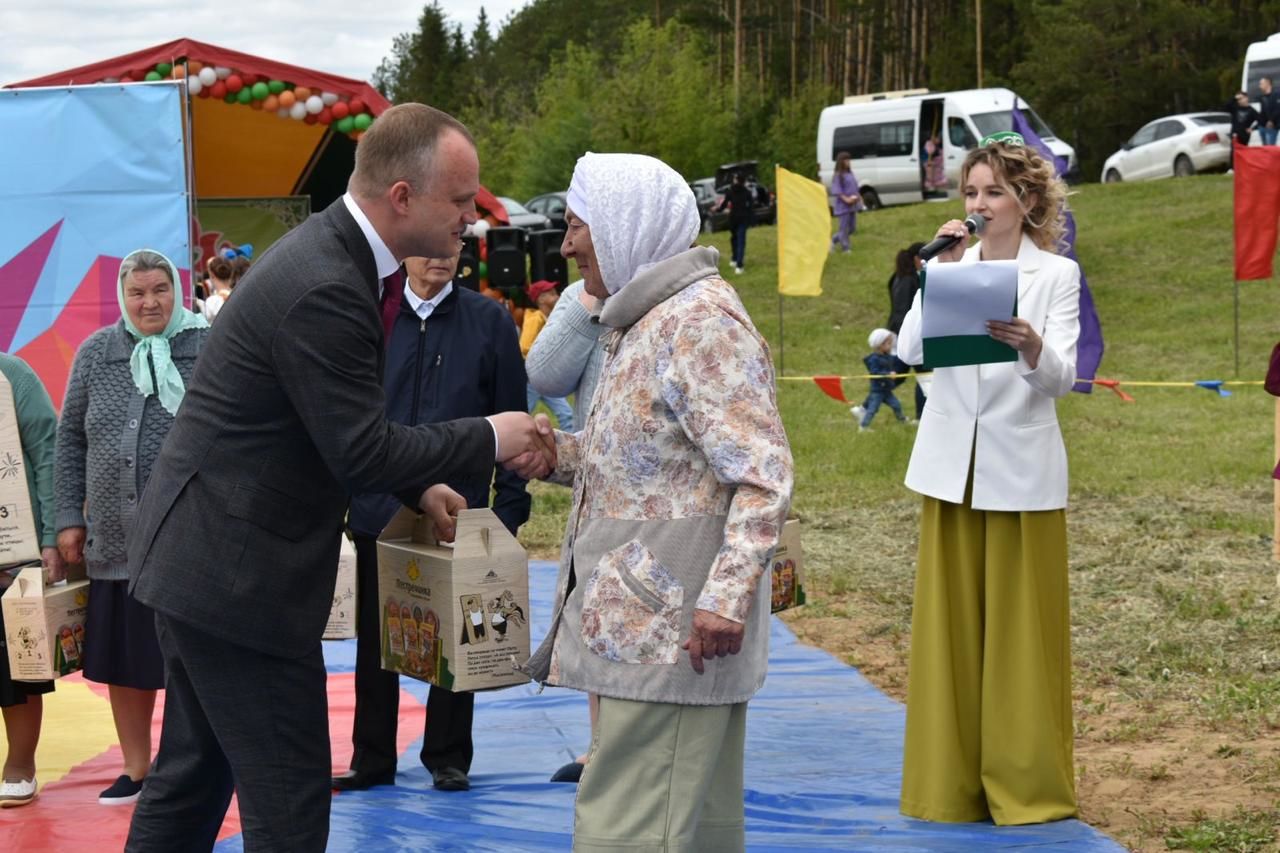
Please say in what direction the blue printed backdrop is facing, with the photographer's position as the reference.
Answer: facing the viewer

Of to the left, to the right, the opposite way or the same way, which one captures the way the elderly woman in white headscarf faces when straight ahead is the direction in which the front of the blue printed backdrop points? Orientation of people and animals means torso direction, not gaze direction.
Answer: to the right

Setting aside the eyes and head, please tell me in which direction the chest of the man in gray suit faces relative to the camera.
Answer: to the viewer's right

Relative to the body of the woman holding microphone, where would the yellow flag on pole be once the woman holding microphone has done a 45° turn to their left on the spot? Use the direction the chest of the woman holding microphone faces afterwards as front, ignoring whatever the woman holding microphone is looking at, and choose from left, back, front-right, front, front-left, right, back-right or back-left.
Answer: back

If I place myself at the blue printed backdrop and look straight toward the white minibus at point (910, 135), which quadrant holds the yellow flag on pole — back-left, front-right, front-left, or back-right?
front-right

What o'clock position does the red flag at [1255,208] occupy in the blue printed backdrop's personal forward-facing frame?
The red flag is roughly at 9 o'clock from the blue printed backdrop.

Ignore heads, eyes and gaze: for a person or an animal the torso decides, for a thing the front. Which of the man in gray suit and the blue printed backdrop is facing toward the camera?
the blue printed backdrop

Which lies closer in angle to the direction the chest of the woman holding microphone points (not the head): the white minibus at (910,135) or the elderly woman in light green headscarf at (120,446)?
the elderly woman in light green headscarf

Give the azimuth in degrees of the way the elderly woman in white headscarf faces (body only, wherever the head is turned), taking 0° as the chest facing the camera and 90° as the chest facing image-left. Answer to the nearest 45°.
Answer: approximately 90°

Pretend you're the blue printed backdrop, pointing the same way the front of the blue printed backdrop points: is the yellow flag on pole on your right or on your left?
on your left

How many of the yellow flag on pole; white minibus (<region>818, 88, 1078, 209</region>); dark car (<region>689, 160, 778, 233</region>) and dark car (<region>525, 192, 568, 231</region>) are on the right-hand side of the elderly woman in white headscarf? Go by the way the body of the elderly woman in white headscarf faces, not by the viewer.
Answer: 4

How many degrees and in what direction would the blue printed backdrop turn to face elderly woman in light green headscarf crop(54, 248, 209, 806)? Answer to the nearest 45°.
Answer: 0° — it already faces them

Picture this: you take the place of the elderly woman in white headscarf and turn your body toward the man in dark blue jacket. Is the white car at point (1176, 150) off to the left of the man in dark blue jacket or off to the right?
right

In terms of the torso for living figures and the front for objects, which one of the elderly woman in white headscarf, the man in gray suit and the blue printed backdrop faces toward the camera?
the blue printed backdrop

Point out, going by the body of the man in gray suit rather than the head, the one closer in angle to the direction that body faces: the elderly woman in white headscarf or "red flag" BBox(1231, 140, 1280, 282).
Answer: the elderly woman in white headscarf

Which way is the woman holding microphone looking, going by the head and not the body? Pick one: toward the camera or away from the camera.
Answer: toward the camera
